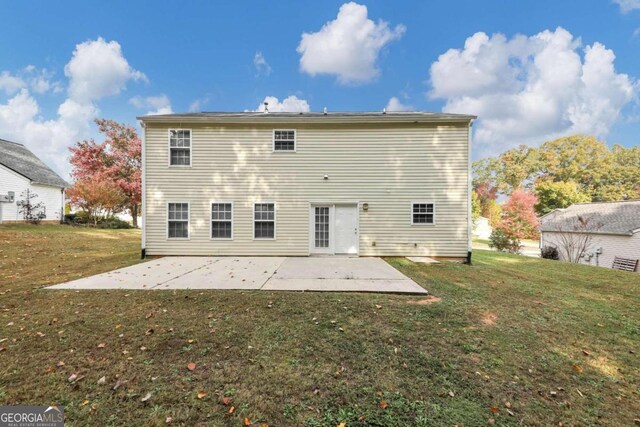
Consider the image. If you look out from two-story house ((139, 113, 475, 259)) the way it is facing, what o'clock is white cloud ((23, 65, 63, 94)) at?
The white cloud is roughly at 10 o'clock from the two-story house.

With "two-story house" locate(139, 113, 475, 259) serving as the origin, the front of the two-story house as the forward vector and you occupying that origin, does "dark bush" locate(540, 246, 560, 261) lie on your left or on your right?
on your right

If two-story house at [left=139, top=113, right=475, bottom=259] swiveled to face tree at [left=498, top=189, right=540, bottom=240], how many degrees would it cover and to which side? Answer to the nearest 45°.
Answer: approximately 45° to its right

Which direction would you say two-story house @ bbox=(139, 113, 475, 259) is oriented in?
away from the camera

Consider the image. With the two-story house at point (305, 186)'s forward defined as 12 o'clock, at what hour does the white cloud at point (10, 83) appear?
The white cloud is roughly at 10 o'clock from the two-story house.
